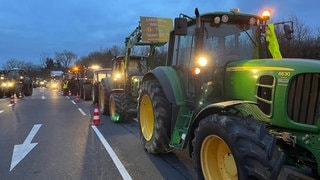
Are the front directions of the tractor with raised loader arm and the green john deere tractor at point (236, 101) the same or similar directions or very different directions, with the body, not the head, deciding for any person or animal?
same or similar directions

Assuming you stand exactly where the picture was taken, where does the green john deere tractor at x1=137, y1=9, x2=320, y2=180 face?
facing the viewer and to the right of the viewer

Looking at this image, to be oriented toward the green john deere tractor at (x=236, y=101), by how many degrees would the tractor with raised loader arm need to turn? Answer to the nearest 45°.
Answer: approximately 45° to its right

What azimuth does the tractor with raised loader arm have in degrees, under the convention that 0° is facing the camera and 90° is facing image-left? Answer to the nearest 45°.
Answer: approximately 315°

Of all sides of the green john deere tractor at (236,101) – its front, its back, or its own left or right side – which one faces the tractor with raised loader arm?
back

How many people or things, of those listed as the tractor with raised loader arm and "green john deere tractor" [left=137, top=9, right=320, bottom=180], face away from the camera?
0
